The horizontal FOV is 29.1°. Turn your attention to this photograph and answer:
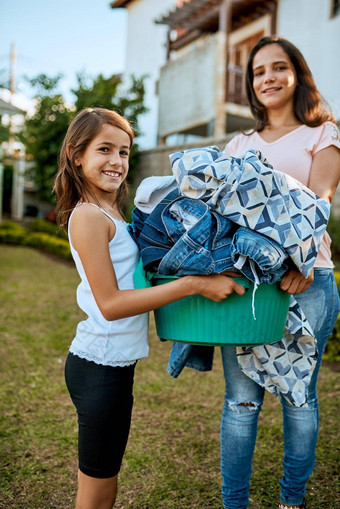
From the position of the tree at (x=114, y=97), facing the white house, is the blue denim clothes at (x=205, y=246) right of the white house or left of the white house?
right

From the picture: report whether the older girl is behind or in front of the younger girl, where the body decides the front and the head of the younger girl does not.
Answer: in front

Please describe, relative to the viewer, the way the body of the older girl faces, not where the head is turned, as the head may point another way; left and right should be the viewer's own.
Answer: facing the viewer and to the left of the viewer

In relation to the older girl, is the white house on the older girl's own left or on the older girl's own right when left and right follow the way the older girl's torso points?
on the older girl's own right

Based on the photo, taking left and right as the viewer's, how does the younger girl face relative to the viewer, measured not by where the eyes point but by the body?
facing to the right of the viewer

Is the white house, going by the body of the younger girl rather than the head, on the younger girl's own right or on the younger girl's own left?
on the younger girl's own left

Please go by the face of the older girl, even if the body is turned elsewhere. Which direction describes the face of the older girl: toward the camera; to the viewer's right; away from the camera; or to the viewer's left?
toward the camera
